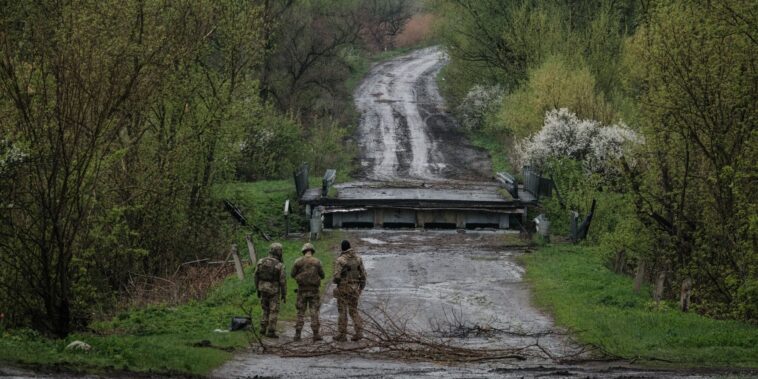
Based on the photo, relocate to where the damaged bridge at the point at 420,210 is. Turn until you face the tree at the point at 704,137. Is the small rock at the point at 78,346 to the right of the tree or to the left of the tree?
right

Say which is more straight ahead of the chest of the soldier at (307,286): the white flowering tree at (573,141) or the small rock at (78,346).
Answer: the white flowering tree

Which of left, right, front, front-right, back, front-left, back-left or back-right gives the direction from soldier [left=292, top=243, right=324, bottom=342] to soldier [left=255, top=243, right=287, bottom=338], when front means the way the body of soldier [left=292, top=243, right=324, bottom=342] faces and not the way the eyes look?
left

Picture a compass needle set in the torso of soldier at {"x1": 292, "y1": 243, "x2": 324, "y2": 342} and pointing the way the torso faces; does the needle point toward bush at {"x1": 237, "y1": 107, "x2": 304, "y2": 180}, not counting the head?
yes

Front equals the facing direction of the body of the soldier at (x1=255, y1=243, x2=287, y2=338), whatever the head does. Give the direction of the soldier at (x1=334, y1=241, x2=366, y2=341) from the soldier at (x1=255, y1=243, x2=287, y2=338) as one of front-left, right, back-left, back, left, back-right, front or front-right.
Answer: front-right

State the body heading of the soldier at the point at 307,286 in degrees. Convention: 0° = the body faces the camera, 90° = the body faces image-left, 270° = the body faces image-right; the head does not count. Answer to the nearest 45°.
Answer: approximately 180°

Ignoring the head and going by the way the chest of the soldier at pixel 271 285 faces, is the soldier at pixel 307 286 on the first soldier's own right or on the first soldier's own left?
on the first soldier's own right

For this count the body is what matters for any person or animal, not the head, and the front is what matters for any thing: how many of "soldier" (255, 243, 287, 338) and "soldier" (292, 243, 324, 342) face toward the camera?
0

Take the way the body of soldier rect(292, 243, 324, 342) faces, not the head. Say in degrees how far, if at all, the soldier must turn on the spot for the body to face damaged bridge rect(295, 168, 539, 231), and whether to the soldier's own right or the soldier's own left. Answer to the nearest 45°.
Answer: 0° — they already face it

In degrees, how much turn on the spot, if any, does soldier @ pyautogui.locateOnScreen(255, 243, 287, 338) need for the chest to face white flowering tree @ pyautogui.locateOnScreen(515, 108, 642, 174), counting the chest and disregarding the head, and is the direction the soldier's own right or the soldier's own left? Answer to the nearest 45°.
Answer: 0° — they already face it

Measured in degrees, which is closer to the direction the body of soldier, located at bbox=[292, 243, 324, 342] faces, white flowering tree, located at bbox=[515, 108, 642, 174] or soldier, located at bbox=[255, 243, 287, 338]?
the white flowering tree

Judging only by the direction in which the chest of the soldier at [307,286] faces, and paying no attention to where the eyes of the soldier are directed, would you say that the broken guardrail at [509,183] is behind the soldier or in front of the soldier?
in front
